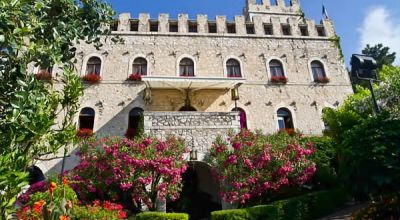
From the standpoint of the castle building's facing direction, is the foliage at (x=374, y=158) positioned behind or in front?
in front

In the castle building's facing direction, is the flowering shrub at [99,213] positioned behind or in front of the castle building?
in front

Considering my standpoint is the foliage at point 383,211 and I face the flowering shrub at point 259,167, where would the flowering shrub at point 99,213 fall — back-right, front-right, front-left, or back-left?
front-left

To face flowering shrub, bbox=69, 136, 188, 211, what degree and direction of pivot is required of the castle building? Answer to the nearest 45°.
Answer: approximately 45° to its right

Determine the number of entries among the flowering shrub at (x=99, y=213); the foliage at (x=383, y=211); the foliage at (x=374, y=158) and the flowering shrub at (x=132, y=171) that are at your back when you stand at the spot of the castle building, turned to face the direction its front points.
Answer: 0

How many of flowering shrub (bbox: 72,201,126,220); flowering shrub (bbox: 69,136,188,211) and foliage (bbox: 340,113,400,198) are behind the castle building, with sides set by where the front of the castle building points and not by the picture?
0

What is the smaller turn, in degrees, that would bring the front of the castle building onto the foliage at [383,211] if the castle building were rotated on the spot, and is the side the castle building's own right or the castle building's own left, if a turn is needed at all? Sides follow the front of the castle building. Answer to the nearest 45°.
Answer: approximately 45° to the castle building's own left

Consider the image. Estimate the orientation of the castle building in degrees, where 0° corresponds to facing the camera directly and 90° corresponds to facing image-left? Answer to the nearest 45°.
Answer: approximately 0°

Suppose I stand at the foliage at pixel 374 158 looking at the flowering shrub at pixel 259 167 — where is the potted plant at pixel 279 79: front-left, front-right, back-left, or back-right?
front-right
